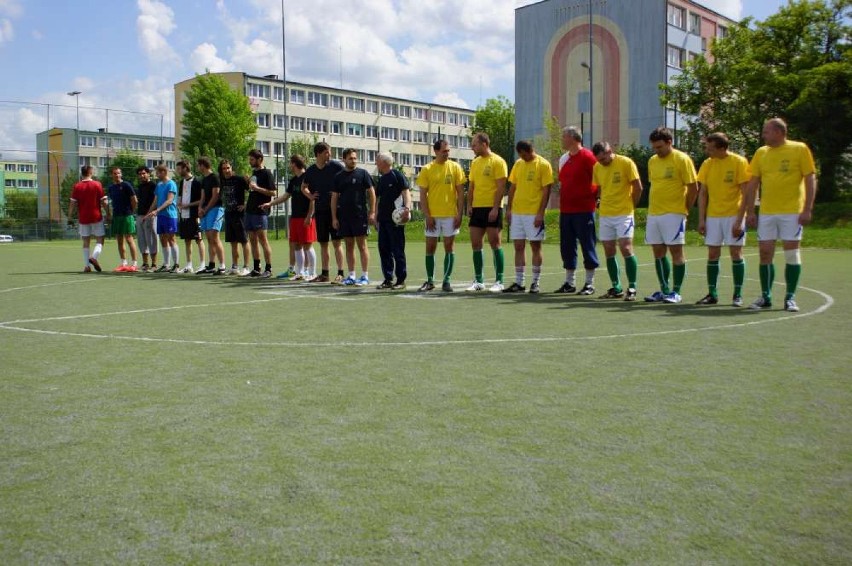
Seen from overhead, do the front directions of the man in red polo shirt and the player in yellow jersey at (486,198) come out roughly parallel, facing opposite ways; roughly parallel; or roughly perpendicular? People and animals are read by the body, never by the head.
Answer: roughly parallel

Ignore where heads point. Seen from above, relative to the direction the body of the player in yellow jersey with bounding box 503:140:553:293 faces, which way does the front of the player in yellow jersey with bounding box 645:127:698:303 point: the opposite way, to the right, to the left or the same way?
the same way

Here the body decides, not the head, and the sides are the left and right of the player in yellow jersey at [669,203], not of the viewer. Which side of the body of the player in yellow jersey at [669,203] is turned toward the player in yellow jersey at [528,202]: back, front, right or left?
right

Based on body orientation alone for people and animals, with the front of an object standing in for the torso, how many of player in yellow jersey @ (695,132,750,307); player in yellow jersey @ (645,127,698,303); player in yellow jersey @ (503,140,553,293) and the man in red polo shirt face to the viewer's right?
0

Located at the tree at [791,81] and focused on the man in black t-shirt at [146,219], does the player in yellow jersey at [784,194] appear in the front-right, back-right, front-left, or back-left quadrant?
front-left

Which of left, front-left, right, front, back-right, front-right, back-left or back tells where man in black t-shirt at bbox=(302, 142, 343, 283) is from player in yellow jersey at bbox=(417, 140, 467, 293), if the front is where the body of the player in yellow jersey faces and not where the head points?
back-right

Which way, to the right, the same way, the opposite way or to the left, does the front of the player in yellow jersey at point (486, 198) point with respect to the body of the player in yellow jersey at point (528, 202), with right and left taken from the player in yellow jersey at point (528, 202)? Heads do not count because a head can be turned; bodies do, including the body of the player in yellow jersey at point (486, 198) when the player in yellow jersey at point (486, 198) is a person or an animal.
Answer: the same way

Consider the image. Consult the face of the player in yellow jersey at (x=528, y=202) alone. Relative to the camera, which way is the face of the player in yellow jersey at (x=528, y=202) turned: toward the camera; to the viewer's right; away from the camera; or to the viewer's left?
toward the camera

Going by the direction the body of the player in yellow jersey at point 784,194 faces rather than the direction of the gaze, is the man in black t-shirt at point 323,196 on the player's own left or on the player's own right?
on the player's own right

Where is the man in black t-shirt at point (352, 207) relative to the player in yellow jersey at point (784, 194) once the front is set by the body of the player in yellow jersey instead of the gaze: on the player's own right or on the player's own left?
on the player's own right

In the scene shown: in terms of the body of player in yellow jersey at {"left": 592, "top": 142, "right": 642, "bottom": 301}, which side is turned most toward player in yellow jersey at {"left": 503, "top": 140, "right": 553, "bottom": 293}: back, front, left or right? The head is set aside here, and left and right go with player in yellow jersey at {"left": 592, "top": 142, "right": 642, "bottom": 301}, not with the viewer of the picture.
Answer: right

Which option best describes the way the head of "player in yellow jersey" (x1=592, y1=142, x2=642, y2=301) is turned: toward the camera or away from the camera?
toward the camera

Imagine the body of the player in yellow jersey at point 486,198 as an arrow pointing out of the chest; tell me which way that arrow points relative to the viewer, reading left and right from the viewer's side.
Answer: facing the viewer and to the left of the viewer

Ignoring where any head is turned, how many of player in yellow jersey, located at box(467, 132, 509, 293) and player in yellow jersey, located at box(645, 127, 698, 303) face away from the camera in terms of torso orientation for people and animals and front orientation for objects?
0

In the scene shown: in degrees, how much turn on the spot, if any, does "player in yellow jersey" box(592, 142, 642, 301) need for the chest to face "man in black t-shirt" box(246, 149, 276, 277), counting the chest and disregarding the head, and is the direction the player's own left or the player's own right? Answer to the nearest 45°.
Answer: approximately 90° to the player's own right

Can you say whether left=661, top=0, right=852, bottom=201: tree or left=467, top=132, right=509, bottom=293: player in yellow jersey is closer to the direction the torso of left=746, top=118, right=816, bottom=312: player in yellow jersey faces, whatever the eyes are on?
the player in yellow jersey

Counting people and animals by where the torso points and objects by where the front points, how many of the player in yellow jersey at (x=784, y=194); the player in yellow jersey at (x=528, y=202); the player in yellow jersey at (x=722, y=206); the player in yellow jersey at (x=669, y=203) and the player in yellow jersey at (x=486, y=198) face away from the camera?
0

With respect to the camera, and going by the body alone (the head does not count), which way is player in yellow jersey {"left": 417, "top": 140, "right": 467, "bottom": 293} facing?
toward the camera

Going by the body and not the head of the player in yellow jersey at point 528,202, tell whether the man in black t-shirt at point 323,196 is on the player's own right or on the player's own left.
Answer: on the player's own right
